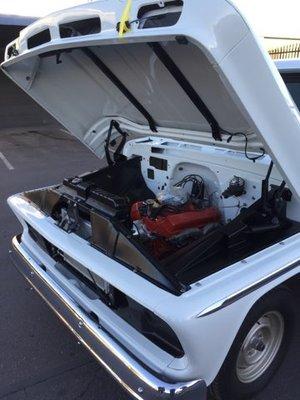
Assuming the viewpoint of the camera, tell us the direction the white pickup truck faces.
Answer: facing the viewer and to the left of the viewer
